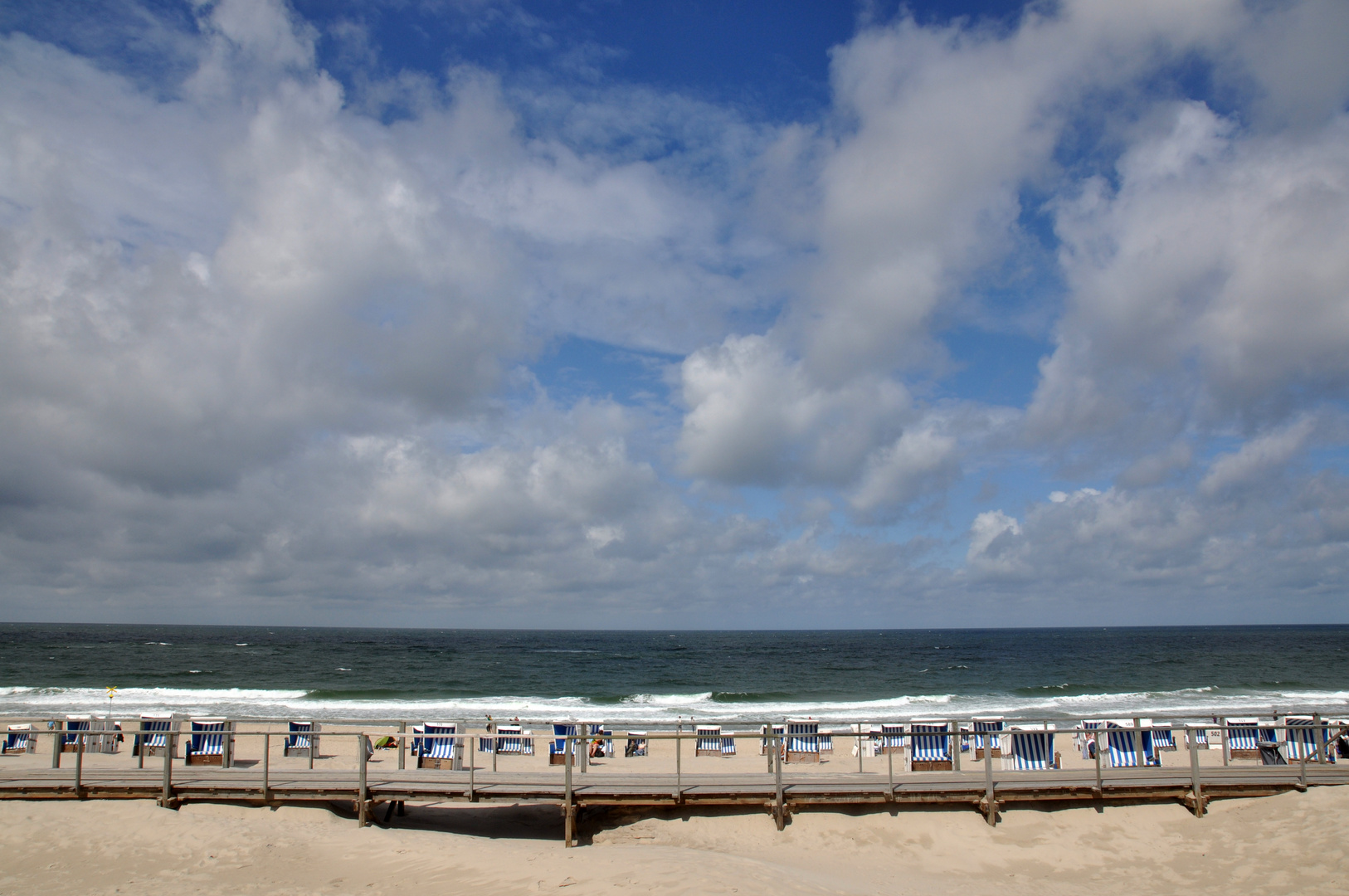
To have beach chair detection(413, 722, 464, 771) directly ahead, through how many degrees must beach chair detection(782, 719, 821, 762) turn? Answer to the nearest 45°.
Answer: approximately 45° to its right

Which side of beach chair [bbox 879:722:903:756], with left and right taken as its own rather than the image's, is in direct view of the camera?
front

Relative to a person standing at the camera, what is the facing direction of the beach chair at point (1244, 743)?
facing the viewer

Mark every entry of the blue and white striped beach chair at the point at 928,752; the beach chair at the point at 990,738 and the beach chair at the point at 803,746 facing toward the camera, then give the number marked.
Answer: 3

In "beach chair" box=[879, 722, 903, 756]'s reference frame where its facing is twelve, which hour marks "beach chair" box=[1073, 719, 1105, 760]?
"beach chair" box=[1073, 719, 1105, 760] is roughly at 8 o'clock from "beach chair" box=[879, 722, 903, 756].

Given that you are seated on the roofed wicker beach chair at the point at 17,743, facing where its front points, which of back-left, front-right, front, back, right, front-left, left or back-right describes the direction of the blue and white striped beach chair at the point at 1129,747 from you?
left

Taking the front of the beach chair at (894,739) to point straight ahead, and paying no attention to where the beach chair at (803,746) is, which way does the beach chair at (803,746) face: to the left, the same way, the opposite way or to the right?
the same way

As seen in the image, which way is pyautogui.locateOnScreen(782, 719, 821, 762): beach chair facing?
toward the camera

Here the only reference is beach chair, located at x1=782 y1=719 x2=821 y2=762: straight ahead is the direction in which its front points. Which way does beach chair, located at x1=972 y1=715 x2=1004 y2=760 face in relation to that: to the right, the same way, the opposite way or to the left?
the same way

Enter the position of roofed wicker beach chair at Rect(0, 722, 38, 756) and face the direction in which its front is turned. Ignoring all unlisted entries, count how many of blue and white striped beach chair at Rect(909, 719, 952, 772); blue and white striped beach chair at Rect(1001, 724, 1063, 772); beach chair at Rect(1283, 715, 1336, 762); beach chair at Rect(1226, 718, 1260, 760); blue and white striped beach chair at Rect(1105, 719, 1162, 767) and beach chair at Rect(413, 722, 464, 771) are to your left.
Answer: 6

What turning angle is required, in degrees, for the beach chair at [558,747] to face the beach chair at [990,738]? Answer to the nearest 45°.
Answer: approximately 135° to its left

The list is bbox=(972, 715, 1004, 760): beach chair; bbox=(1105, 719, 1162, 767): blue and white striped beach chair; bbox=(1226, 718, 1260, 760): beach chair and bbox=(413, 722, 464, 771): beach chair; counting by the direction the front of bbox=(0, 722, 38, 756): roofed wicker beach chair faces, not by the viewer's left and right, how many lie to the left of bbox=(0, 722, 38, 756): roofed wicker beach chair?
4

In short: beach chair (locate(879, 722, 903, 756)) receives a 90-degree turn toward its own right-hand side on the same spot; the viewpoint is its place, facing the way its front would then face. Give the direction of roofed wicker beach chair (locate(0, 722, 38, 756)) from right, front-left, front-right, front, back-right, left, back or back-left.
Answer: front

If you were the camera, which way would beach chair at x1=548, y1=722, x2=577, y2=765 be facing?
facing the viewer and to the left of the viewer

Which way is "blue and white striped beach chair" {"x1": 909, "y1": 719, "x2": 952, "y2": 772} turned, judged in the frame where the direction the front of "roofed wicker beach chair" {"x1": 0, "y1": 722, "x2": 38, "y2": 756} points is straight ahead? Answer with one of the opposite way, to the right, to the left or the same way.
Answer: the same way

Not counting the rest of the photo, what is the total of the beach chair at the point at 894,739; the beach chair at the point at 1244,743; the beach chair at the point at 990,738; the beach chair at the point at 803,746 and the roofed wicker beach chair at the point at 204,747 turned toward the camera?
5

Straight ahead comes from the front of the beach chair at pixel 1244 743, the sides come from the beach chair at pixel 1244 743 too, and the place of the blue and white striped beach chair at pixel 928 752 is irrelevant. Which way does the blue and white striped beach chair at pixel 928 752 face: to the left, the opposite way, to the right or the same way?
the same way
